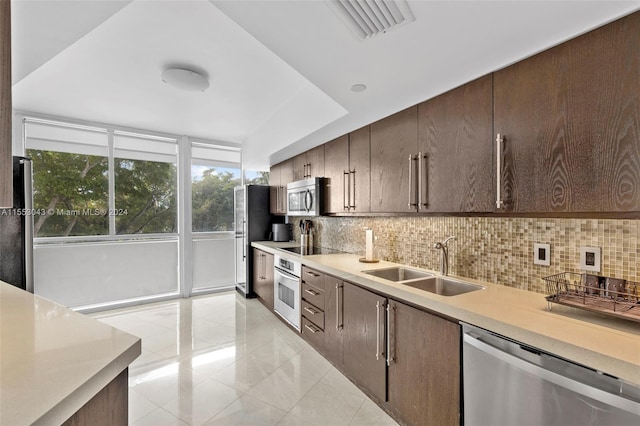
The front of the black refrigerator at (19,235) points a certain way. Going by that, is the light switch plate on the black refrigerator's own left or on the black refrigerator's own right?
on the black refrigerator's own right

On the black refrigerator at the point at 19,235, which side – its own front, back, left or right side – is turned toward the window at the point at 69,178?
left

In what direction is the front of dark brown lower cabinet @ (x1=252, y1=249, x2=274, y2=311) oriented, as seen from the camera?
facing to the left of the viewer

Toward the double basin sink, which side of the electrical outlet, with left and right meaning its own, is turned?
right

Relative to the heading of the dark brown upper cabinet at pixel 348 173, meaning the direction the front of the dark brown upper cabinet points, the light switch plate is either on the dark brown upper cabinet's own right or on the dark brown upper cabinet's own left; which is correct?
on the dark brown upper cabinet's own left

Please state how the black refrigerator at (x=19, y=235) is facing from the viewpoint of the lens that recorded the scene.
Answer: facing to the right of the viewer

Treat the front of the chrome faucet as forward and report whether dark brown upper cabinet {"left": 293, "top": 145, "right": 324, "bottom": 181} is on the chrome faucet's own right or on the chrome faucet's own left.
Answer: on the chrome faucet's own right

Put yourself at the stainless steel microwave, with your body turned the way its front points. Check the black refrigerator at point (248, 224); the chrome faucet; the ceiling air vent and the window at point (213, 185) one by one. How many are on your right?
2

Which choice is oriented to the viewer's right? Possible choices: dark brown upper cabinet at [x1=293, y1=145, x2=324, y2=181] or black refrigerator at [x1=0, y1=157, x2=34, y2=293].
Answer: the black refrigerator
